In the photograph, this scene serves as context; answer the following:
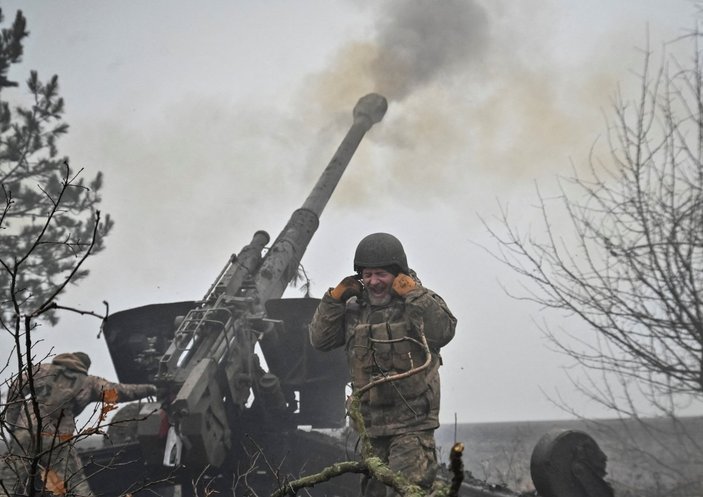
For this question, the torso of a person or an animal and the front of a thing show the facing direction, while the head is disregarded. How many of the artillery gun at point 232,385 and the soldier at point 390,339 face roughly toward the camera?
1

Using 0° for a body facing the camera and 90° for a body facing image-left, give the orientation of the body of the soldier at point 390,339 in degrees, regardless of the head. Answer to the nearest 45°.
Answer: approximately 0°

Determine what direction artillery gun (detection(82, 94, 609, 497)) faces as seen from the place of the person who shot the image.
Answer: facing away from the viewer and to the right of the viewer

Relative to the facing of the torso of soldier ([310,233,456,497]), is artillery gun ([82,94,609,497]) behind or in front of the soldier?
behind

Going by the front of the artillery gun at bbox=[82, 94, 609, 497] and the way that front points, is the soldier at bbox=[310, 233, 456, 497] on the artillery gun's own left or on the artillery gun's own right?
on the artillery gun's own right
